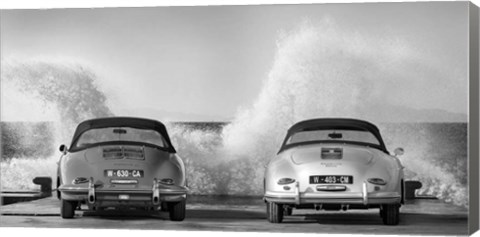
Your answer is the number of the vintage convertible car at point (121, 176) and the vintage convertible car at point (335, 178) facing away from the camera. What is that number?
2

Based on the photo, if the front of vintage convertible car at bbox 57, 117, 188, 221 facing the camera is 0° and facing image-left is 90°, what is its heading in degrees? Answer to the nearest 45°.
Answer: approximately 180°

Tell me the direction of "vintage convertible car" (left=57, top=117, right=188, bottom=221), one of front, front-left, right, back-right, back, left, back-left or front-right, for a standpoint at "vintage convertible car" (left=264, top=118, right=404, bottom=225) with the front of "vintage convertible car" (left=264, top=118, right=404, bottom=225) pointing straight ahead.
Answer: left

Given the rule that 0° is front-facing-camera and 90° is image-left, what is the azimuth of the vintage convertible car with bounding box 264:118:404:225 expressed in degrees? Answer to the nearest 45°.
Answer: approximately 180°

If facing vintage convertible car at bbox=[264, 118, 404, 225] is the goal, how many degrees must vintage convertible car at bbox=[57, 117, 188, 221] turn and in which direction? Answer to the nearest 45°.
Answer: approximately 90° to its right
